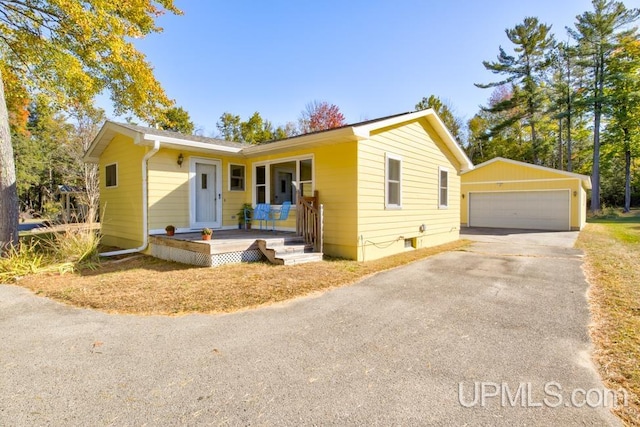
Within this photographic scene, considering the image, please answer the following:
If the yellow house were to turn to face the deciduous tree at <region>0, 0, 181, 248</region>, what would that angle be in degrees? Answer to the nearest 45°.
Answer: approximately 45° to its right

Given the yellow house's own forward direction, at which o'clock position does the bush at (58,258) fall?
The bush is roughly at 1 o'clock from the yellow house.

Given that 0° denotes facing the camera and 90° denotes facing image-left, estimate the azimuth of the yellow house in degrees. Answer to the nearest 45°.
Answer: approximately 45°

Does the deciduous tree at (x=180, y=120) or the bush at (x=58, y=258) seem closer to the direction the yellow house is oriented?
the bush

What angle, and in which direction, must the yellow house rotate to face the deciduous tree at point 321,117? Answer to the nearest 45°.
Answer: approximately 135° to its right

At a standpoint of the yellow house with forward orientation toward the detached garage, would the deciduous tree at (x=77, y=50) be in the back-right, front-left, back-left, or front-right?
back-left
